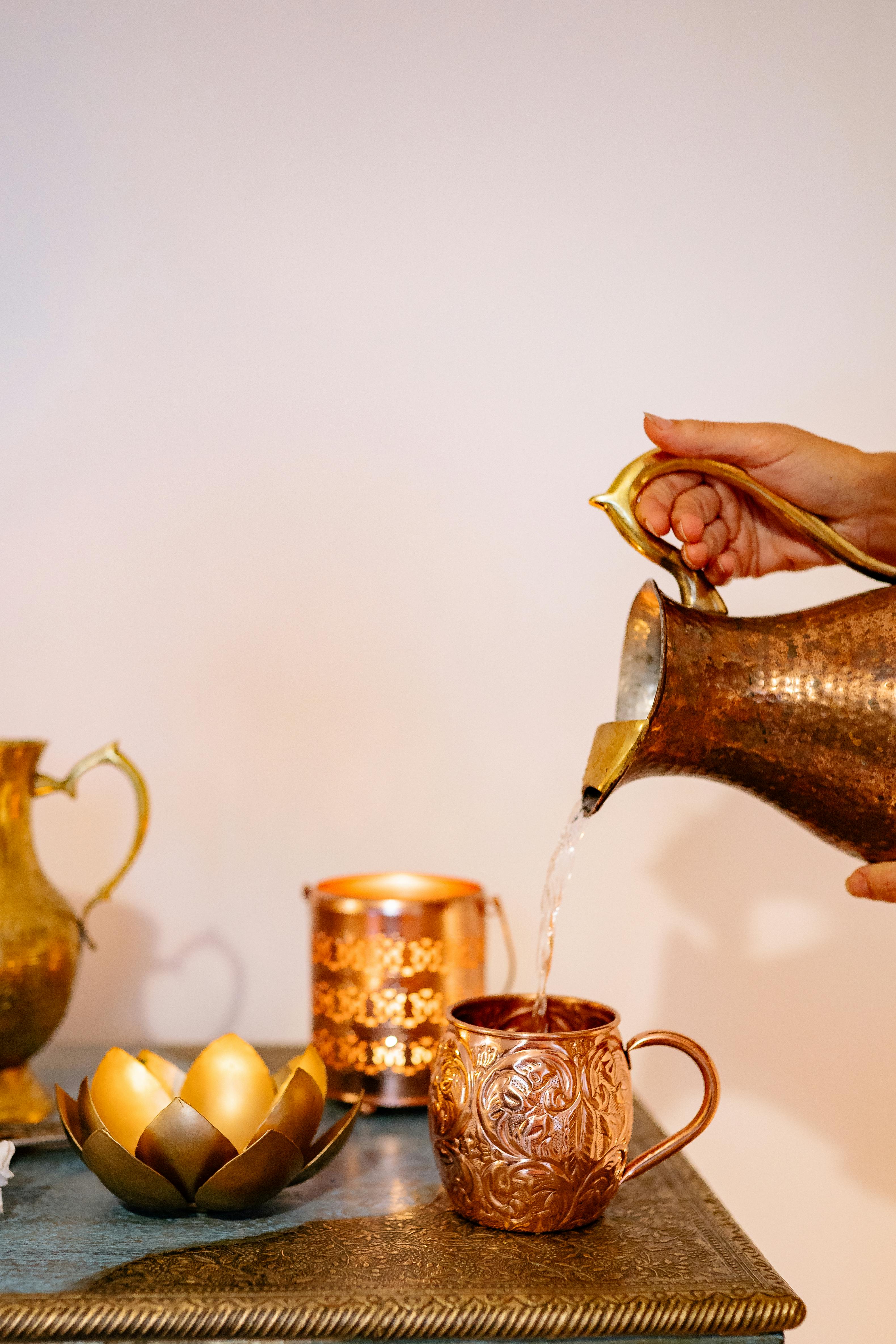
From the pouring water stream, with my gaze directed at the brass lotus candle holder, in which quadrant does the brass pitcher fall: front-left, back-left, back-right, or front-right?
front-right

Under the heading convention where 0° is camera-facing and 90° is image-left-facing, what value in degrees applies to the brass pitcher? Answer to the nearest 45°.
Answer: approximately 90°
